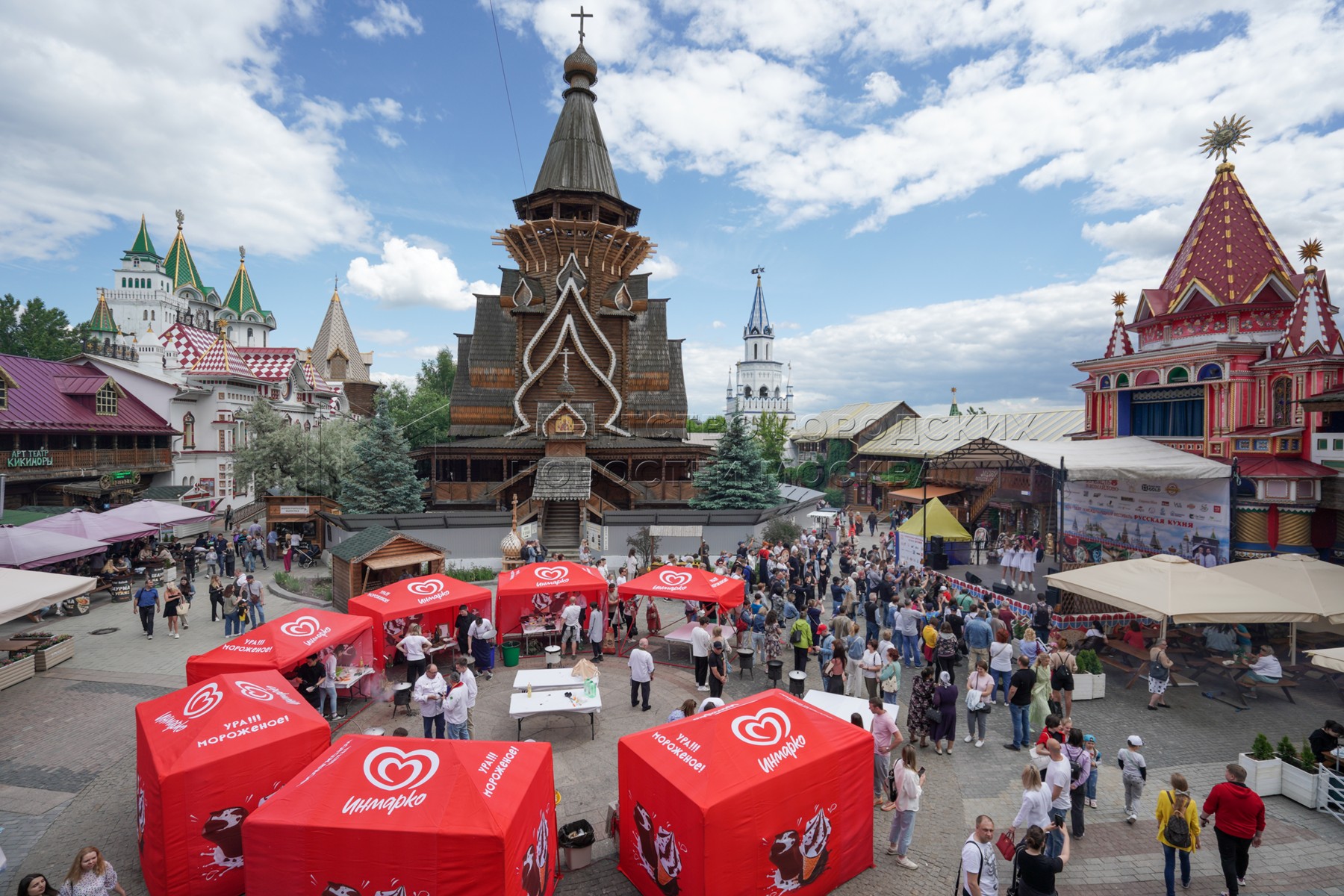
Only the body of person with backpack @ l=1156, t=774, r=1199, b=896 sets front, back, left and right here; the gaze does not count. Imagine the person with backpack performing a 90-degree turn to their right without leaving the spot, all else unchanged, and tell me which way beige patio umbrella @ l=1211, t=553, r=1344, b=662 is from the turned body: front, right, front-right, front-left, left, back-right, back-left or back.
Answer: left

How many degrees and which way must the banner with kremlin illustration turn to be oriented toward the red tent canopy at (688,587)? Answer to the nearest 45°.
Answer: approximately 45° to its right

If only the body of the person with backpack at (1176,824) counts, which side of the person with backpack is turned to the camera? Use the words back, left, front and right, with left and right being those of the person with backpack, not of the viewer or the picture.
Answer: back

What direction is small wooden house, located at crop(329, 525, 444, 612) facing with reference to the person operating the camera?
facing the viewer and to the right of the viewer

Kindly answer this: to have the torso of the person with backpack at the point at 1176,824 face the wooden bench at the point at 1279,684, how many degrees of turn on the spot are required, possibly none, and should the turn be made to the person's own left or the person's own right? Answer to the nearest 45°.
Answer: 0° — they already face it

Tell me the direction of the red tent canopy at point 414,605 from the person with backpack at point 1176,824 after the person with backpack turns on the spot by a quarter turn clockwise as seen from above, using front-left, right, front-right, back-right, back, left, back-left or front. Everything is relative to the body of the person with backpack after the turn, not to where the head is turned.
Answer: back

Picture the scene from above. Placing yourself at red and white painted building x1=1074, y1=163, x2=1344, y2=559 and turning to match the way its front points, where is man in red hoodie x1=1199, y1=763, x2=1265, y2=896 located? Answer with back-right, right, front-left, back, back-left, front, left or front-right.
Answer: front-left

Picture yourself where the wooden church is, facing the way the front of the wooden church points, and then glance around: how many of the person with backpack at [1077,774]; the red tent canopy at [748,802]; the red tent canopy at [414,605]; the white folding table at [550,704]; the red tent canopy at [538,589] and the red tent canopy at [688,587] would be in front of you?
6

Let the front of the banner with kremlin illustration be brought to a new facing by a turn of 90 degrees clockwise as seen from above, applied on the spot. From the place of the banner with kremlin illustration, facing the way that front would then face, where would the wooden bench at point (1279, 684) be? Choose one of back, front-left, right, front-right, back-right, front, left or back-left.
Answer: left

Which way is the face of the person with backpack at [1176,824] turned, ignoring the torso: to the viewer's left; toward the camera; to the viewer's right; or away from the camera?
away from the camera

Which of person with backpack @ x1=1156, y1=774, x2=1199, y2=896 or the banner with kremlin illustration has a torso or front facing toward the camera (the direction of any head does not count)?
the banner with kremlin illustration

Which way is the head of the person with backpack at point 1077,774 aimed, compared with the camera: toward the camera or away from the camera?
away from the camera

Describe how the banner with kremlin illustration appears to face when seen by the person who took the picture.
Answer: facing the viewer

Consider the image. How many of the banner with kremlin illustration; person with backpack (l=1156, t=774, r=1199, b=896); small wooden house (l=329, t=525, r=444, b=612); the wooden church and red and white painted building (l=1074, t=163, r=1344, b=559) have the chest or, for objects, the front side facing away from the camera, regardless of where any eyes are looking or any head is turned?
1

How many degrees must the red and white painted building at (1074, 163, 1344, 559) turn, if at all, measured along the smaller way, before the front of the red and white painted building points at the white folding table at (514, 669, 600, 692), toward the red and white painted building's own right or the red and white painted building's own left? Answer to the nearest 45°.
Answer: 0° — it already faces it

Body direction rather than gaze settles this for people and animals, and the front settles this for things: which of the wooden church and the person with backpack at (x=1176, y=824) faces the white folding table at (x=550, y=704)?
the wooden church

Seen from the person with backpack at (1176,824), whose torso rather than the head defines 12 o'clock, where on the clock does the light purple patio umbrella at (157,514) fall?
The light purple patio umbrella is roughly at 9 o'clock from the person with backpack.

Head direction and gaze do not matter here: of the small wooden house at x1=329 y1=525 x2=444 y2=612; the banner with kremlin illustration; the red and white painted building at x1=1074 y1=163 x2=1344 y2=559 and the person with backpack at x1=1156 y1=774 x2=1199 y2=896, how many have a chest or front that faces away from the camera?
1
